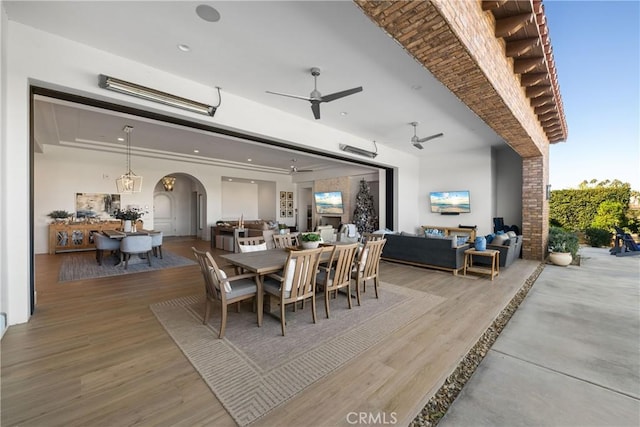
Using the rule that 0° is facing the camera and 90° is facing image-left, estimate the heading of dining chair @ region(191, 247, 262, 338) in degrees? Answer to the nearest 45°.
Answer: approximately 225°

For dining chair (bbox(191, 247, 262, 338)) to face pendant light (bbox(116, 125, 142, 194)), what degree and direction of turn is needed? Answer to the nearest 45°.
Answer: approximately 90° to its left

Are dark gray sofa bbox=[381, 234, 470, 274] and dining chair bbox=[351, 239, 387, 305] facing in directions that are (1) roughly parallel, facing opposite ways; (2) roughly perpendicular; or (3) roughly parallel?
roughly perpendicular

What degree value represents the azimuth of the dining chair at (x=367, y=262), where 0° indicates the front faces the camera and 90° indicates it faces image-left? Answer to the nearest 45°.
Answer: approximately 135°

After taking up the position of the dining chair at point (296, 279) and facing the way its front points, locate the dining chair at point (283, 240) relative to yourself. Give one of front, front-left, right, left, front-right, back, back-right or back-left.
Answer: front-right

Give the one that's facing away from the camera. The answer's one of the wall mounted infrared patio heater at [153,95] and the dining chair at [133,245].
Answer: the dining chair

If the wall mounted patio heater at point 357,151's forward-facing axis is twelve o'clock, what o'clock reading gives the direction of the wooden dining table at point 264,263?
The wooden dining table is roughly at 2 o'clock from the wall mounted patio heater.

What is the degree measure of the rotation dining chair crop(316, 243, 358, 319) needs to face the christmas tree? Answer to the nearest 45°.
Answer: approximately 45° to its right

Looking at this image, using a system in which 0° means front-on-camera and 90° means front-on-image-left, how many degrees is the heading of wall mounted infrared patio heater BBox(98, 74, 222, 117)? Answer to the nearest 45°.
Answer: approximately 315°

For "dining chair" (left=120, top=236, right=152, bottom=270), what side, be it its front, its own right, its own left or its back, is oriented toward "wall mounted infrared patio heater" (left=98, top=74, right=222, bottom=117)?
back

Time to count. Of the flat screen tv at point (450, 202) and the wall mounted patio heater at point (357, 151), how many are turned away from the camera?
0

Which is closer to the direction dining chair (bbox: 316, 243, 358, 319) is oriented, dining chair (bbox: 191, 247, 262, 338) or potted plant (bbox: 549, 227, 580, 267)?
the dining chair
